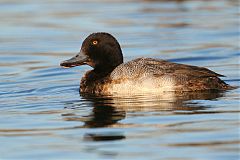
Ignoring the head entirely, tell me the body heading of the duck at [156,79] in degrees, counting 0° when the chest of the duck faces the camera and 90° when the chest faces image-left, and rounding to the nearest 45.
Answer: approximately 90°
